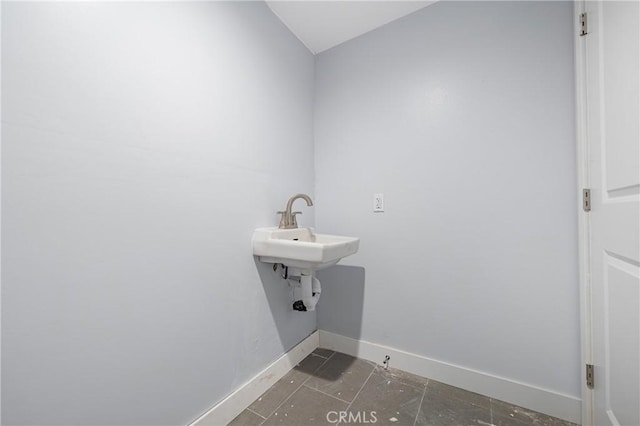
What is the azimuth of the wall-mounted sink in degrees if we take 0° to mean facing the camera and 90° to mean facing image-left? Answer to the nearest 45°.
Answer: approximately 315°

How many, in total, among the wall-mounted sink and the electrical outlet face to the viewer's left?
0

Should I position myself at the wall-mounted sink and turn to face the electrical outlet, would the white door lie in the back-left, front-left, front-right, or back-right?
front-right

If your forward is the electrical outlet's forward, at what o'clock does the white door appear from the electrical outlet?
The white door is roughly at 10 o'clock from the electrical outlet.

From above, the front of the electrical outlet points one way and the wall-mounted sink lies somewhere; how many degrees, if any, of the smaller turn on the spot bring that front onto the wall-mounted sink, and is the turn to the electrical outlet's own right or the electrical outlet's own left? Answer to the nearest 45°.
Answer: approximately 45° to the electrical outlet's own right

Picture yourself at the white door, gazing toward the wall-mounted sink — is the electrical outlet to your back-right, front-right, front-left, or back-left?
front-right

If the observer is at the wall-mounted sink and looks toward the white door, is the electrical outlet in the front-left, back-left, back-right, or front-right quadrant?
front-left

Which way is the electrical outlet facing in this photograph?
toward the camera

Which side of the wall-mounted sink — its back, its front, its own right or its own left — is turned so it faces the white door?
front
